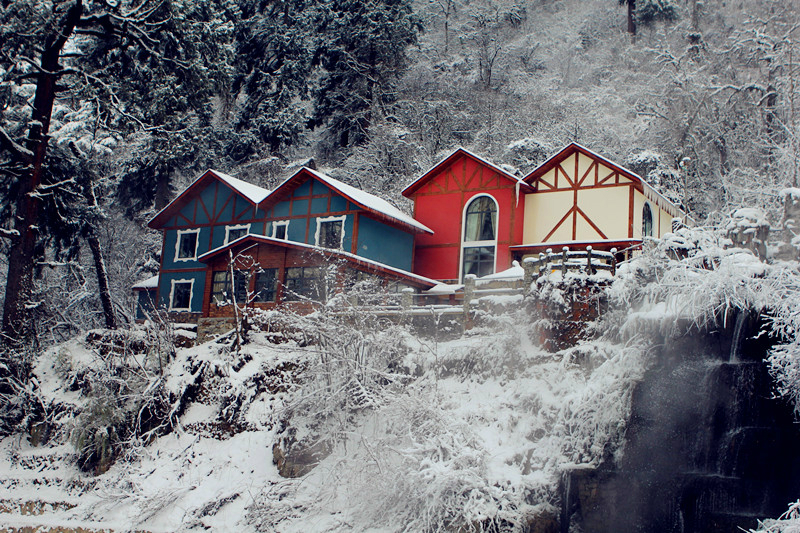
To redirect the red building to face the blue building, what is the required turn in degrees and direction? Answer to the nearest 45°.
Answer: approximately 90° to its right

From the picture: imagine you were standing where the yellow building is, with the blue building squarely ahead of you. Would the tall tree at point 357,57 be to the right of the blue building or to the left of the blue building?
right

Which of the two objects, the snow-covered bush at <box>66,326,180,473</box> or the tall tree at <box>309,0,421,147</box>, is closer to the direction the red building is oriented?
the snow-covered bush

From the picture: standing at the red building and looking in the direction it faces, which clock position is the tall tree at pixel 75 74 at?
The tall tree is roughly at 2 o'clock from the red building.

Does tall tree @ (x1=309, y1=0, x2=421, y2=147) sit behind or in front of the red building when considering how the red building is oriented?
behind

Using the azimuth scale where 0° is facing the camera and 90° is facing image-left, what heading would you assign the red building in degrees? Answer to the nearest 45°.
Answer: approximately 0°

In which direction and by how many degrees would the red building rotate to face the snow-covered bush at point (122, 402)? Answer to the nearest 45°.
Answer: approximately 45° to its right

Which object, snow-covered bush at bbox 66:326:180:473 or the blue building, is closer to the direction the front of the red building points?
the snow-covered bush

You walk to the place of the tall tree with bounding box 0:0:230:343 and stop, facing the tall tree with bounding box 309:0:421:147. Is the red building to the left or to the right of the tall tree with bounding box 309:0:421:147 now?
right

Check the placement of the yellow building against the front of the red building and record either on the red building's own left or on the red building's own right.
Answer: on the red building's own left
